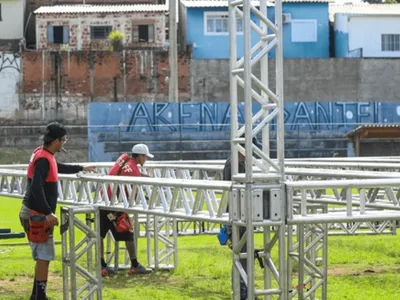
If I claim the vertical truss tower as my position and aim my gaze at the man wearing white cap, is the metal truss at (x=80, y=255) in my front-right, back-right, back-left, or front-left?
front-left

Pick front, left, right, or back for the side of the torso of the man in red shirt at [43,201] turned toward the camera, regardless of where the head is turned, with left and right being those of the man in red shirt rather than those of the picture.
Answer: right

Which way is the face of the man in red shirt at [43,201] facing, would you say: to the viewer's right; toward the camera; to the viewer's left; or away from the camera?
to the viewer's right

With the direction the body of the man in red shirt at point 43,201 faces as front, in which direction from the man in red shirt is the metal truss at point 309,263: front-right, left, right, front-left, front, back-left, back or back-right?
front

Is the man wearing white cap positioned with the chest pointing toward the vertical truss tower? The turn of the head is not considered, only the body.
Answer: no

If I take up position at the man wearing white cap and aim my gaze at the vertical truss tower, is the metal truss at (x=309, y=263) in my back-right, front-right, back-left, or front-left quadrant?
front-left
